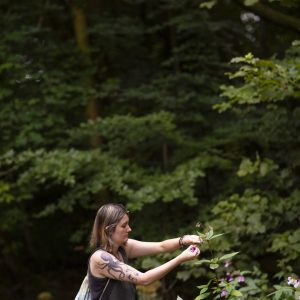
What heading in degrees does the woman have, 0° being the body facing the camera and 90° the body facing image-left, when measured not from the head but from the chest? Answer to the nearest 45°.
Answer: approximately 270°

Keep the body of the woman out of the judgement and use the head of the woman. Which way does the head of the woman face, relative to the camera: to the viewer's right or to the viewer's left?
to the viewer's right
